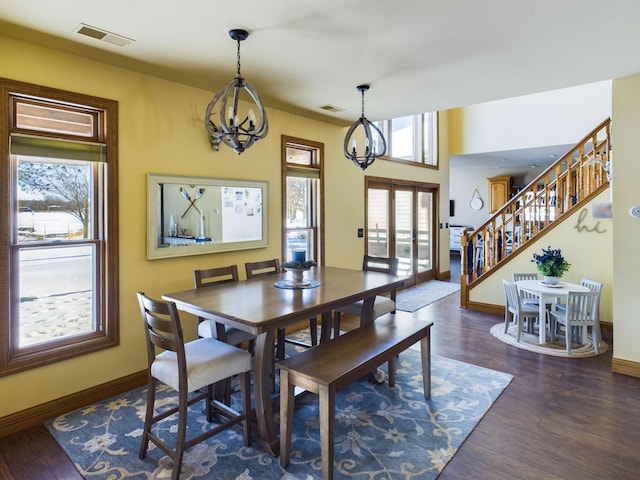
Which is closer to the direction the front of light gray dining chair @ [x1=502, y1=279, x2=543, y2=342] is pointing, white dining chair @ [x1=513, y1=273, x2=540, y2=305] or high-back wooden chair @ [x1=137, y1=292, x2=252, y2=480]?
the white dining chair

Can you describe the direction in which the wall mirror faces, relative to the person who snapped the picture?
facing the viewer and to the right of the viewer

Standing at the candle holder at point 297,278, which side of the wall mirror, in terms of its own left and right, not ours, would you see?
front

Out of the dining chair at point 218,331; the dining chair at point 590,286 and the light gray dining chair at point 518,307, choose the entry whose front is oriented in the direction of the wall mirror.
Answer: the dining chair at point 590,286

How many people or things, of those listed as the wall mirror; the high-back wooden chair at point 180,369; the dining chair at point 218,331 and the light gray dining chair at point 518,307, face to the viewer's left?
0

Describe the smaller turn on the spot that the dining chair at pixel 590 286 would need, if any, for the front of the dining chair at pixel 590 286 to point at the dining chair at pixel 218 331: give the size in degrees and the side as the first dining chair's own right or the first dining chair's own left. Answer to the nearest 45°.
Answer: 0° — it already faces it

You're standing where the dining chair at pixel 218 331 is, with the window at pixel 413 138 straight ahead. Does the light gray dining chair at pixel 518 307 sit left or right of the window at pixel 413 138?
right

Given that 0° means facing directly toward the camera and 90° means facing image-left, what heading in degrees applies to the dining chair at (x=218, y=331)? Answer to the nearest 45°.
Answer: approximately 315°

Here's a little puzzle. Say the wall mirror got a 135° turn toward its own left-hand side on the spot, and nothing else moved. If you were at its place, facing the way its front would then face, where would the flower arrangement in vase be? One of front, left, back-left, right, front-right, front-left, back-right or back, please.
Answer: right

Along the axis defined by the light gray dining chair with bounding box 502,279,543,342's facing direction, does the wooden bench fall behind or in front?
behind

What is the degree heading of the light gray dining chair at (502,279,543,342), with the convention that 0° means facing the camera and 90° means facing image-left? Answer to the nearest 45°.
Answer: approximately 225°

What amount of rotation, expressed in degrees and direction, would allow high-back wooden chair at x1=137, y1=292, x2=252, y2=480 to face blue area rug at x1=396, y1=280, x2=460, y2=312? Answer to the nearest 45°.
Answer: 0° — it already faces it

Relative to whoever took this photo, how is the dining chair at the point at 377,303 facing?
facing the viewer and to the left of the viewer

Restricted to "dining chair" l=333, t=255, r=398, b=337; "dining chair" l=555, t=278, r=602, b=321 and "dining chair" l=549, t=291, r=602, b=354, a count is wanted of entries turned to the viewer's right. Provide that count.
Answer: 0

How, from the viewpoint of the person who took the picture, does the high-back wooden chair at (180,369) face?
facing away from the viewer and to the right of the viewer

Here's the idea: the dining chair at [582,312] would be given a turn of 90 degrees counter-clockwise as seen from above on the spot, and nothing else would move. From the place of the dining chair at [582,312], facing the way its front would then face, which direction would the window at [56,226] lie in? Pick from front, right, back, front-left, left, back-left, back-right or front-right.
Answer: front

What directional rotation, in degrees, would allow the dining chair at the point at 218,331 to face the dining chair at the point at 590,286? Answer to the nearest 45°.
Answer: approximately 45° to its left

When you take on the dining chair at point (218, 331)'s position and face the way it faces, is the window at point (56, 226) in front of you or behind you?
behind

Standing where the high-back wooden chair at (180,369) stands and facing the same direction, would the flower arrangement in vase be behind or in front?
in front
